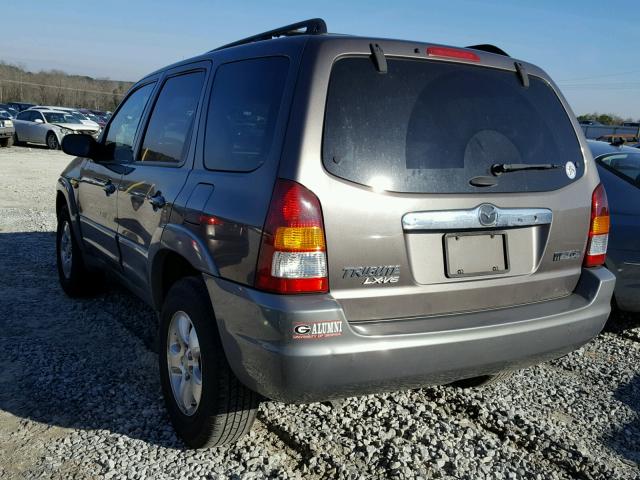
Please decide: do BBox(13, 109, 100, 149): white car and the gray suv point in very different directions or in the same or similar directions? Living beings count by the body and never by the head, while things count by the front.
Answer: very different directions

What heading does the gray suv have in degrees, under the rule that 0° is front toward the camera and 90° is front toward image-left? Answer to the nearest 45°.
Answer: approximately 135°

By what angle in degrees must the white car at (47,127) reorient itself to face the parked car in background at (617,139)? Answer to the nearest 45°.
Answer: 0° — it already faces it

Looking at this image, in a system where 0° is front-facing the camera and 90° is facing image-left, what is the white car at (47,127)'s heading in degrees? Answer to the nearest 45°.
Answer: approximately 315°

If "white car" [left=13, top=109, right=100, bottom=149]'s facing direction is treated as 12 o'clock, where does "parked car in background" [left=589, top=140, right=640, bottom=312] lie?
The parked car in background is roughly at 1 o'clock from the white car.

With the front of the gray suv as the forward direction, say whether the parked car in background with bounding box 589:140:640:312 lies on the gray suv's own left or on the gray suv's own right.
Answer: on the gray suv's own right
